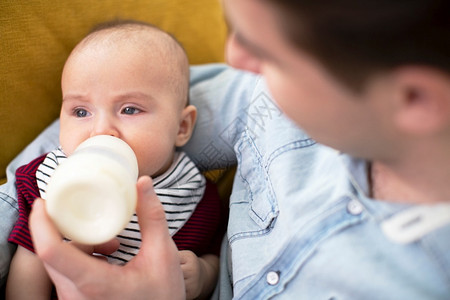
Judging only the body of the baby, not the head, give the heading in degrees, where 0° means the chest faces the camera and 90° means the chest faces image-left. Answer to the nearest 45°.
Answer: approximately 0°

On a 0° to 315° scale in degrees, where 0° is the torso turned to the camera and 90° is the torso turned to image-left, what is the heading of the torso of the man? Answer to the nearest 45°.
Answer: approximately 45°

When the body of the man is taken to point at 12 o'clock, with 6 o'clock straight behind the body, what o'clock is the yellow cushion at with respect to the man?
The yellow cushion is roughly at 3 o'clock from the man.
